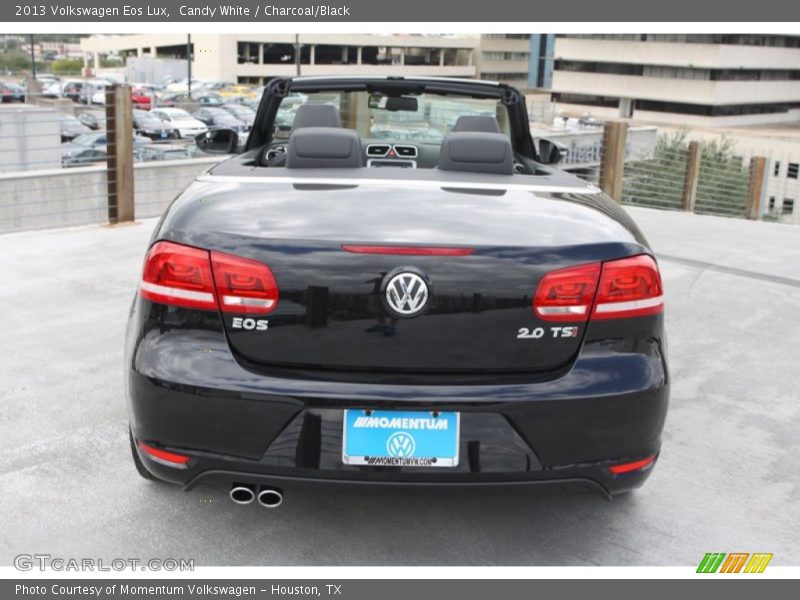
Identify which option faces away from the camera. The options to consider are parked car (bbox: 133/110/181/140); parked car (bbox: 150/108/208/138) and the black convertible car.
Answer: the black convertible car

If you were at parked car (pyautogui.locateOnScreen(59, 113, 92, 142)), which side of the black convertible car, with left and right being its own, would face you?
front

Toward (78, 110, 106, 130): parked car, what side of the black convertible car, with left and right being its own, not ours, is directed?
front

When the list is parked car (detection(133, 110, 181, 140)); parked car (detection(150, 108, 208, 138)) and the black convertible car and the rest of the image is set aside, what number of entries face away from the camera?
1

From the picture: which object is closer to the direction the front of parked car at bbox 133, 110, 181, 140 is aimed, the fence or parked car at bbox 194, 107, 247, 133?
the fence

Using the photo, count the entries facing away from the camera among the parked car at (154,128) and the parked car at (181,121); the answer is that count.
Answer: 0

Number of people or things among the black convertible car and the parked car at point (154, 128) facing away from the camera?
1

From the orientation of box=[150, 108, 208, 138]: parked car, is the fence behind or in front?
in front

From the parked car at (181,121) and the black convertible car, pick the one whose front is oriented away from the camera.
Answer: the black convertible car

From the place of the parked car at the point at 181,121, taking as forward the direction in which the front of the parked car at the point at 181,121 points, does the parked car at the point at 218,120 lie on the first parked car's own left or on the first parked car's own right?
on the first parked car's own left

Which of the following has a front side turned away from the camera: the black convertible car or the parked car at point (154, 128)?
the black convertible car

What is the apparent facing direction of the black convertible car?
away from the camera

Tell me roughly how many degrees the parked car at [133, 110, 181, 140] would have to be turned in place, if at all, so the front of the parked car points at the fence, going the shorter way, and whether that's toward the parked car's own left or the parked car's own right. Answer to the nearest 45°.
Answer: approximately 45° to the parked car's own right
